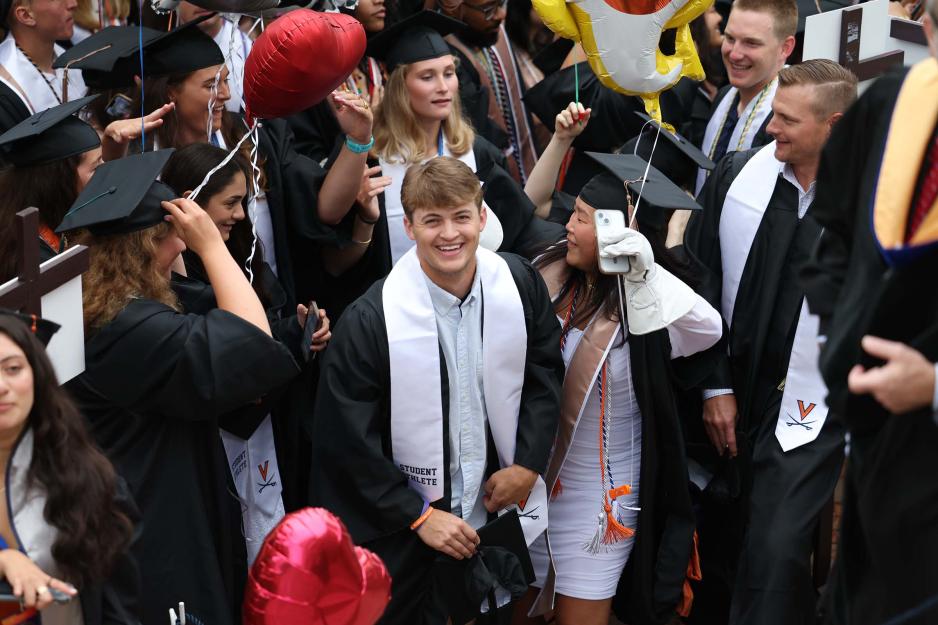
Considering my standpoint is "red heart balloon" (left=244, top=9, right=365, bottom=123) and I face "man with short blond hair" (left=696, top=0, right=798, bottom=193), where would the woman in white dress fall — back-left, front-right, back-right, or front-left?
front-right

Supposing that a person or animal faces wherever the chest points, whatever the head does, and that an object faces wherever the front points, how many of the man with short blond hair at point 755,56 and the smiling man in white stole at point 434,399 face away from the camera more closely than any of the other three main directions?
0

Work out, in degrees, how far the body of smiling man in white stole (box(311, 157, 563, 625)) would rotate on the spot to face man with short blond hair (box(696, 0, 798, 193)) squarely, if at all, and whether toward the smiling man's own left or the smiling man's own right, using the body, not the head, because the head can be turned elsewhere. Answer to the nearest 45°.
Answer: approximately 135° to the smiling man's own left

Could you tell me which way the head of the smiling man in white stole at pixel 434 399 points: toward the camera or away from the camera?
toward the camera

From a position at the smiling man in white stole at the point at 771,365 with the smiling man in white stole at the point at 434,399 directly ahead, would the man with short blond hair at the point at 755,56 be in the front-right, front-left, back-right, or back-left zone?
back-right

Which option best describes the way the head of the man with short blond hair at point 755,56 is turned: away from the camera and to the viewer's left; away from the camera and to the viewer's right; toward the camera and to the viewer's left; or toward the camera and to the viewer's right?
toward the camera and to the viewer's left

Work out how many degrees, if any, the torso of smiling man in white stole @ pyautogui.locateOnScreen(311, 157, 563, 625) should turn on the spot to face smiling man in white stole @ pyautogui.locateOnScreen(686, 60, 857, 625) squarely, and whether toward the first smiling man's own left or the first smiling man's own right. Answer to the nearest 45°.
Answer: approximately 90° to the first smiling man's own left

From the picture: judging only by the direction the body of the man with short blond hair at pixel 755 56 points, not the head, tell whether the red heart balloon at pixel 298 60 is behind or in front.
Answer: in front

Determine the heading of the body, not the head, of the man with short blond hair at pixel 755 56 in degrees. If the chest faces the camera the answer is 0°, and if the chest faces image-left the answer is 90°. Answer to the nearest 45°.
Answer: approximately 45°

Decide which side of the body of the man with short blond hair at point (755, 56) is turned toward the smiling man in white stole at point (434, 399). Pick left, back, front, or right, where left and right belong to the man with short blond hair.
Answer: front

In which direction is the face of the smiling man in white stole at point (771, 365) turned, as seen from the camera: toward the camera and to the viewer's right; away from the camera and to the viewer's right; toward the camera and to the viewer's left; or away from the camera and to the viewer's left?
toward the camera and to the viewer's left

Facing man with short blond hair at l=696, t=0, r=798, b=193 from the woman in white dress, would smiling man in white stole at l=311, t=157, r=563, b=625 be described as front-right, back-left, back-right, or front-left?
back-left

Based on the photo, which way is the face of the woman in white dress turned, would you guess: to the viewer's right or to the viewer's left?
to the viewer's left

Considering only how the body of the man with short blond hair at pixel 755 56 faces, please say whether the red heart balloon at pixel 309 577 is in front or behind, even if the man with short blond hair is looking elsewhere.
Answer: in front

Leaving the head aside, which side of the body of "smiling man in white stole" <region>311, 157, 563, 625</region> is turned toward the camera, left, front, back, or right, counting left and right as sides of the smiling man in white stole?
front
